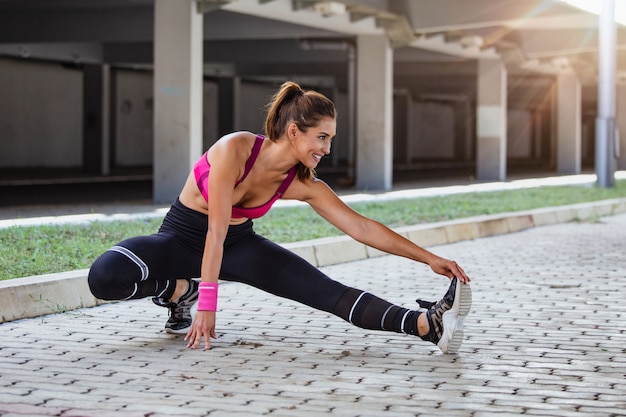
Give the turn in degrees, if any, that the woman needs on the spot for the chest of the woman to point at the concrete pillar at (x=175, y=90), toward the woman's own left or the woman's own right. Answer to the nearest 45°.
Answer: approximately 135° to the woman's own left

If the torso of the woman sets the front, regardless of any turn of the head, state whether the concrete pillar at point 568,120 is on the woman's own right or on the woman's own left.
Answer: on the woman's own left

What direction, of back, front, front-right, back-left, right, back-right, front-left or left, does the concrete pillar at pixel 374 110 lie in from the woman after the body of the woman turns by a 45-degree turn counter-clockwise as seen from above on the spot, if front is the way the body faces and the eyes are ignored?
left

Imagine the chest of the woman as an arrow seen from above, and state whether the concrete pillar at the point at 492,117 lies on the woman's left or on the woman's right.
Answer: on the woman's left

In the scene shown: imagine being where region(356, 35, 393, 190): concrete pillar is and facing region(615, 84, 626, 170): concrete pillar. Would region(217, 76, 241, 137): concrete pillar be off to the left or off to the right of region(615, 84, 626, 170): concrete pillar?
left

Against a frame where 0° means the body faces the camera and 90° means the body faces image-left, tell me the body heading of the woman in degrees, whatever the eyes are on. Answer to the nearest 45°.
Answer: approximately 315°

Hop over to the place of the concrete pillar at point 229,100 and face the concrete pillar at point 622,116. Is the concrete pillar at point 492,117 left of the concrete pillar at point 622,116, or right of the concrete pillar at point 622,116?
right
